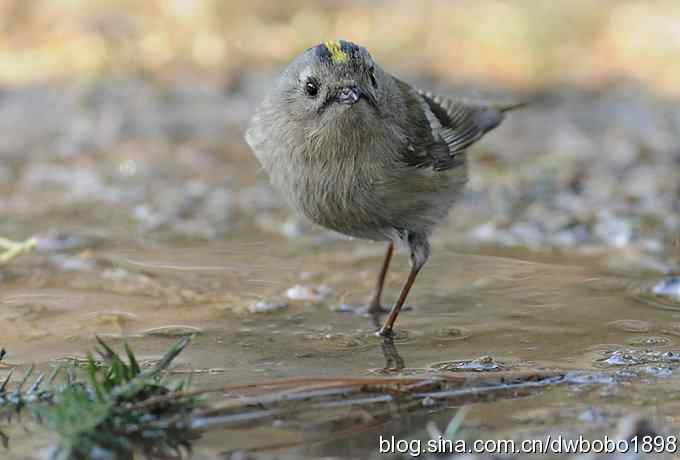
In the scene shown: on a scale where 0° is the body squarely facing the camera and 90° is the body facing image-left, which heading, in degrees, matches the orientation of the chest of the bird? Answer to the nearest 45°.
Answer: approximately 45°
